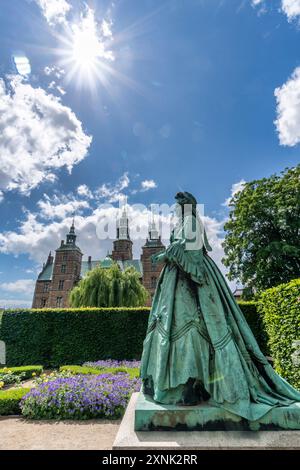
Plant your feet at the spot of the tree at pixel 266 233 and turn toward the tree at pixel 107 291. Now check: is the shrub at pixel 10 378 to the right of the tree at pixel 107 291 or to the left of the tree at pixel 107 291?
left

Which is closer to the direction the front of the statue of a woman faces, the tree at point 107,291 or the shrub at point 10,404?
the shrub

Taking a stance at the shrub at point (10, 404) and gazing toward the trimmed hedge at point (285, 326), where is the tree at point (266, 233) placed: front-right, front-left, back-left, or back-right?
front-left

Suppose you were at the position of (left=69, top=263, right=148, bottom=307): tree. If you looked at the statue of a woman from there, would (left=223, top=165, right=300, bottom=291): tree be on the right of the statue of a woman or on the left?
left

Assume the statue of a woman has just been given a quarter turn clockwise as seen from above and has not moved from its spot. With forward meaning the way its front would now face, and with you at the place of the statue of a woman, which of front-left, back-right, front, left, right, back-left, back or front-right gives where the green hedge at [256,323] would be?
front

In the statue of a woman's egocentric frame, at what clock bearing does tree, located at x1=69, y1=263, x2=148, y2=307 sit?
The tree is roughly at 2 o'clock from the statue of a woman.

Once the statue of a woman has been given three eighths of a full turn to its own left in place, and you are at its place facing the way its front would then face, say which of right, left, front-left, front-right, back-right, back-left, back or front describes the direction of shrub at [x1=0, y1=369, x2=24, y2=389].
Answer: back

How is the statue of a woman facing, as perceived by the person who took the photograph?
facing to the left of the viewer

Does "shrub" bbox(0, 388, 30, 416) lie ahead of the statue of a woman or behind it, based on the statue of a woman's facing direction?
ahead

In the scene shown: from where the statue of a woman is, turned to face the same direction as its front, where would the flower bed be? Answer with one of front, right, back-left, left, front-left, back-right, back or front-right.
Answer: front-right
